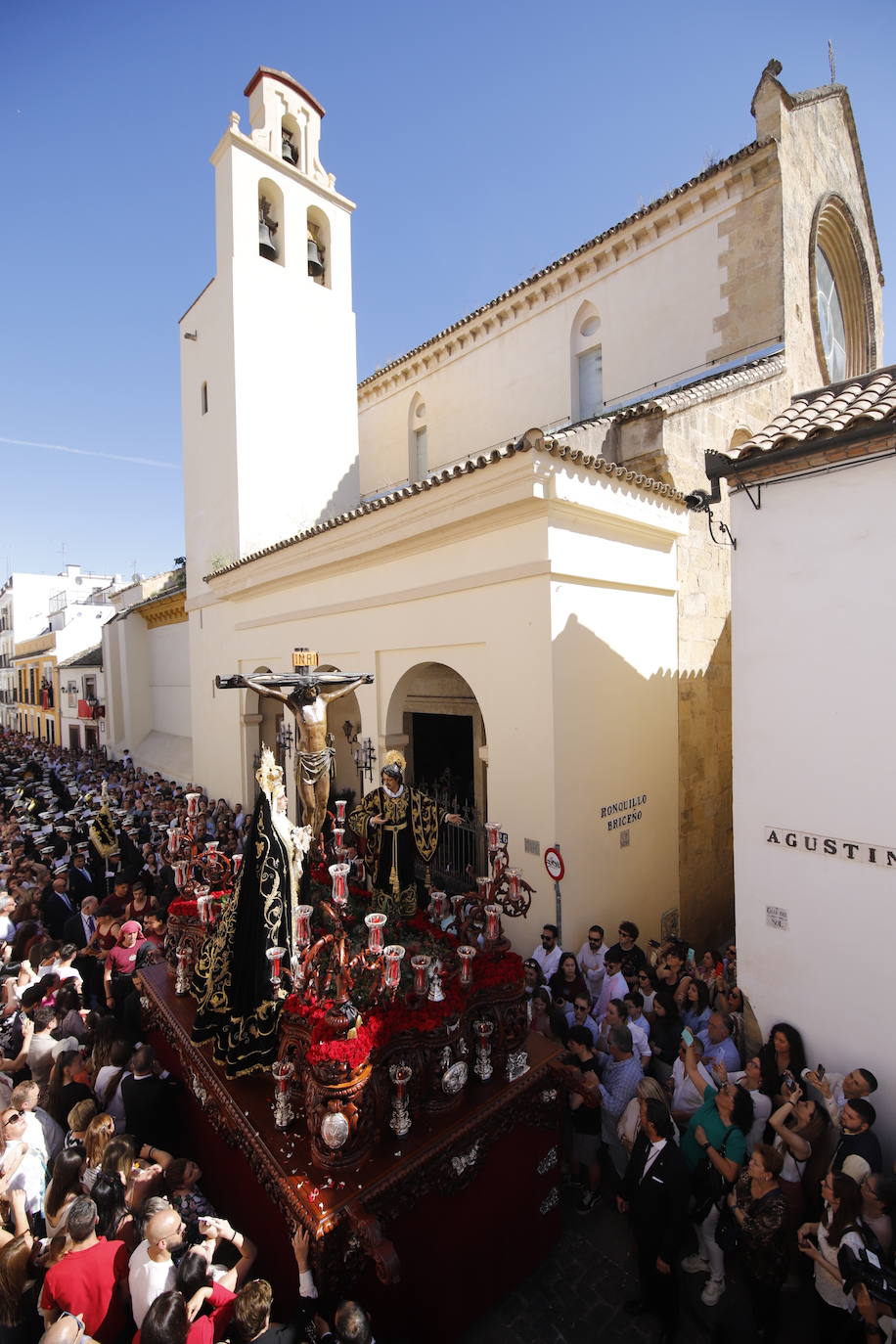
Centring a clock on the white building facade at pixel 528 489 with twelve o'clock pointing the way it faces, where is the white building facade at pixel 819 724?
the white building facade at pixel 819 724 is roughly at 10 o'clock from the white building facade at pixel 528 489.

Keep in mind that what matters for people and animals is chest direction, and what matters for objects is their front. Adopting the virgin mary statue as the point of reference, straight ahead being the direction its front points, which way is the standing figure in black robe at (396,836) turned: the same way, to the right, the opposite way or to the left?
to the right

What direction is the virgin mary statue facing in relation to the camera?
to the viewer's right

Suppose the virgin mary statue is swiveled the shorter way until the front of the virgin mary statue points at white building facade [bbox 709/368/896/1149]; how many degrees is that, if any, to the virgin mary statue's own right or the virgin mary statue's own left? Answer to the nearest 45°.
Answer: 0° — it already faces it

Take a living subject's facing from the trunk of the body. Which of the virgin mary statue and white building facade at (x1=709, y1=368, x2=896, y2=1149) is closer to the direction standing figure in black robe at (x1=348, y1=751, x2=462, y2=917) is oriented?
the virgin mary statue

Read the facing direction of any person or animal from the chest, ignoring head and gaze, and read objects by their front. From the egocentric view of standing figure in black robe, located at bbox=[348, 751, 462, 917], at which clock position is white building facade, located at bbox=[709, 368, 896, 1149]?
The white building facade is roughly at 10 o'clock from the standing figure in black robe.

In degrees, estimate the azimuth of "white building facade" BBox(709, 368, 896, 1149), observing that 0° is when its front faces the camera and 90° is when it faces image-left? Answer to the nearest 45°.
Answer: approximately 45°

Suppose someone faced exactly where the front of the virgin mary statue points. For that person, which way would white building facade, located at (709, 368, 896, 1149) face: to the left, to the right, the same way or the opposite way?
the opposite way

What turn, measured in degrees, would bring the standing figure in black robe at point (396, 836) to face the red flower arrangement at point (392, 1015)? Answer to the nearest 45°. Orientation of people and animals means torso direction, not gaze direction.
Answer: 0° — it already faces it

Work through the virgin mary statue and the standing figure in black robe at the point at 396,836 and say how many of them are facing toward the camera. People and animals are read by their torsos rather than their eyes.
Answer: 1

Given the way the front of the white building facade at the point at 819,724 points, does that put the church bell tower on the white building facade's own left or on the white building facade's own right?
on the white building facade's own right
